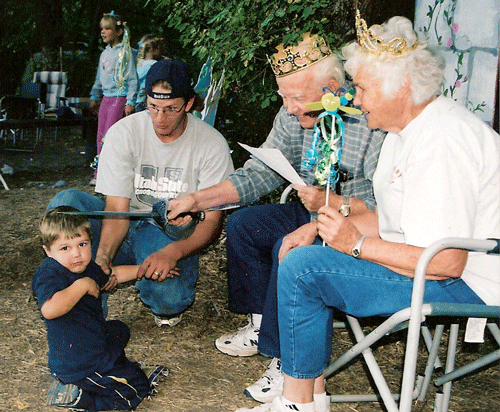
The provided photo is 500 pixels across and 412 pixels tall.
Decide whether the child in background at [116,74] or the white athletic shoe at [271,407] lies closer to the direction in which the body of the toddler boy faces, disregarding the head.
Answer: the white athletic shoe

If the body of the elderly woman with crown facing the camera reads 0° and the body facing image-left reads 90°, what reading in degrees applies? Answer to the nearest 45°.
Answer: approximately 90°

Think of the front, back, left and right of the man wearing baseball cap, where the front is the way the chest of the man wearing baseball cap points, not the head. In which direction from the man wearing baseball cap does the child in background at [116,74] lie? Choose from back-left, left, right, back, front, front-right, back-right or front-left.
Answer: back

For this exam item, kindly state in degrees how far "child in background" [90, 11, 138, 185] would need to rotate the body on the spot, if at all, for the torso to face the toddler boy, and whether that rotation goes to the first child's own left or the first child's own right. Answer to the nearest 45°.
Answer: approximately 45° to the first child's own left

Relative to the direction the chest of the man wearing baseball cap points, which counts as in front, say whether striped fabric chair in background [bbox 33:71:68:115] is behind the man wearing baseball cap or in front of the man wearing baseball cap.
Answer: behind

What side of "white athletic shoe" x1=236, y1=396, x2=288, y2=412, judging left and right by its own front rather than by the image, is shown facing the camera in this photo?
left
